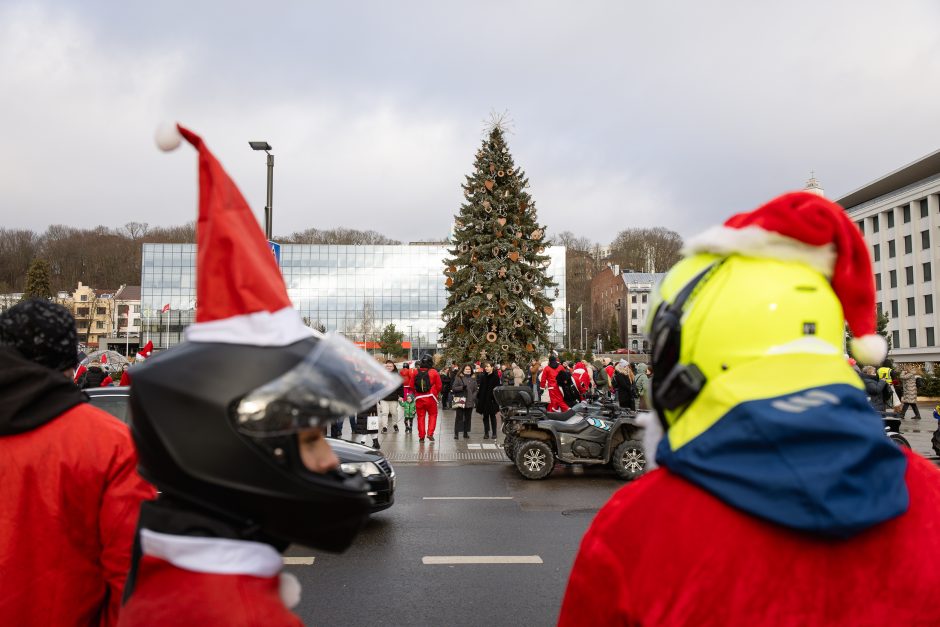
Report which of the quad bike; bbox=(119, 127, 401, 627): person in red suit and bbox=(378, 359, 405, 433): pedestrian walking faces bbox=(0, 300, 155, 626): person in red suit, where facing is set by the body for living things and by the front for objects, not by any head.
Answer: the pedestrian walking

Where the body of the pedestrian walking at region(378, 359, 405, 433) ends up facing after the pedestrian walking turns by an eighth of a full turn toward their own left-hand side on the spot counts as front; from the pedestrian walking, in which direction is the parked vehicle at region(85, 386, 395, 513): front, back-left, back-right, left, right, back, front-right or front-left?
front-right

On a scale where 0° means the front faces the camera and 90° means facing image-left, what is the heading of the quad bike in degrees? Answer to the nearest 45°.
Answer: approximately 270°

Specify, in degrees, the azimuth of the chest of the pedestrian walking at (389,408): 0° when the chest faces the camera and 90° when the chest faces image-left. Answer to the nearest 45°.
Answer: approximately 0°

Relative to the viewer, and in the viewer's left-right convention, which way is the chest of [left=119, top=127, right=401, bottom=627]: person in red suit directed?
facing to the right of the viewer

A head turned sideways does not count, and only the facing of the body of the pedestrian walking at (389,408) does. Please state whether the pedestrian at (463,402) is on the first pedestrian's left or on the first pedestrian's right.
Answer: on the first pedestrian's left

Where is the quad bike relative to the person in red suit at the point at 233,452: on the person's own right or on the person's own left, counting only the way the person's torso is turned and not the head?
on the person's own left

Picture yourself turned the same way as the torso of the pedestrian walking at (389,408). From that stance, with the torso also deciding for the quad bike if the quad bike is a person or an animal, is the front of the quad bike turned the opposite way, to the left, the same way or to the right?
to the left

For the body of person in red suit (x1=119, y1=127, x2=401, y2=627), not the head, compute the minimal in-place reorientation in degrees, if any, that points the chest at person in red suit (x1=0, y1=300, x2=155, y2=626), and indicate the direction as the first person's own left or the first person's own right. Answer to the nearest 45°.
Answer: approximately 135° to the first person's own left

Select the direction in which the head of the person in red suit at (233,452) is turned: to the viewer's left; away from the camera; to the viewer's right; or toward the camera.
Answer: to the viewer's right

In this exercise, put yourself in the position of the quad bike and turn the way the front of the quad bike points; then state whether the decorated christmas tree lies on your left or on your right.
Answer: on your left

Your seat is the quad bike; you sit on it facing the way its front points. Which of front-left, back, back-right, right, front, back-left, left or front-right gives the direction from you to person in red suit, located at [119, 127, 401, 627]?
right
